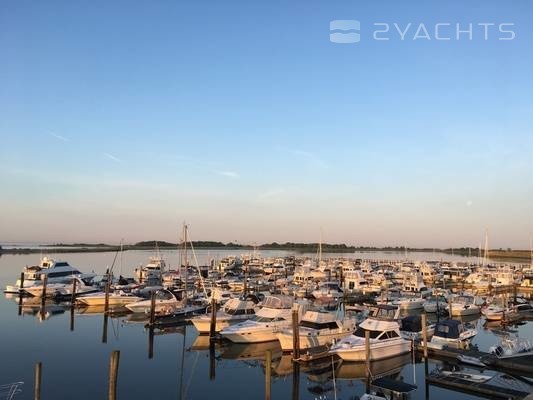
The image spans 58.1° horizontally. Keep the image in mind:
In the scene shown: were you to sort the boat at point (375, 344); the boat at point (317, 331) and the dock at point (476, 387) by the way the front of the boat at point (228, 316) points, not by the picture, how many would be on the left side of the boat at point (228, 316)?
3

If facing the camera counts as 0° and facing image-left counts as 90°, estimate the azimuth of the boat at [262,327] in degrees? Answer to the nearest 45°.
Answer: approximately 45°

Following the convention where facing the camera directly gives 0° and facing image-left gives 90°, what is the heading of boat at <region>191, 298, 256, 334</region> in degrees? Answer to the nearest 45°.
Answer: approximately 45°

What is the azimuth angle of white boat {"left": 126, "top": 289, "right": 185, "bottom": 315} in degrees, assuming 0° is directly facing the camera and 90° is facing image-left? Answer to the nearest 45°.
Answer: approximately 90°

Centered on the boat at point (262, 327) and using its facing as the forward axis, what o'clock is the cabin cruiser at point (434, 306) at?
The cabin cruiser is roughly at 6 o'clock from the boat.
